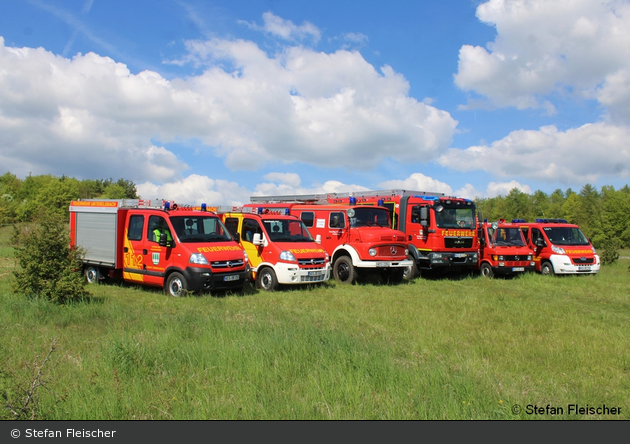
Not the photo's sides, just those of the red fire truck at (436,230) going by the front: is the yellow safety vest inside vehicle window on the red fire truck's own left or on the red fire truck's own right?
on the red fire truck's own right

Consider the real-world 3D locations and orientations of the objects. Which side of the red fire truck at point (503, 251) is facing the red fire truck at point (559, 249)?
left

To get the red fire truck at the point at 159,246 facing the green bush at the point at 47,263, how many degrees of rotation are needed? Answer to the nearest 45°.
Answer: approximately 90° to its right

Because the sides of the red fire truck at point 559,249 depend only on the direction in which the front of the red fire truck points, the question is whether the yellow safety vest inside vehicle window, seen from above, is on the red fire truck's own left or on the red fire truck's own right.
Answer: on the red fire truck's own right

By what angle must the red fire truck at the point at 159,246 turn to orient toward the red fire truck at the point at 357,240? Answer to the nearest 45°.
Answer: approximately 45° to its left

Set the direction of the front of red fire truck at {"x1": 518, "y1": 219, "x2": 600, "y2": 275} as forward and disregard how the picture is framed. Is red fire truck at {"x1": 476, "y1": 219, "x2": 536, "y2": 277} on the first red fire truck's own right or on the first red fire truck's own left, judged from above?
on the first red fire truck's own right

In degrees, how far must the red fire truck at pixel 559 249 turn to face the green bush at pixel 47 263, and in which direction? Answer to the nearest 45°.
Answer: approximately 90° to its right

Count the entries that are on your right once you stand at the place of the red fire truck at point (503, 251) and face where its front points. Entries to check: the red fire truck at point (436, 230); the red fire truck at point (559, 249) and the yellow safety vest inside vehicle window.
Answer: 2

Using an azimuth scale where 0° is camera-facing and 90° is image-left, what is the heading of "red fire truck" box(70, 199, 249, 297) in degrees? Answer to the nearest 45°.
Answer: approximately 315°

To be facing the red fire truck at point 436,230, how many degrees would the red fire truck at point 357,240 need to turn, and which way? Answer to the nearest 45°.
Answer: approximately 90° to its left
